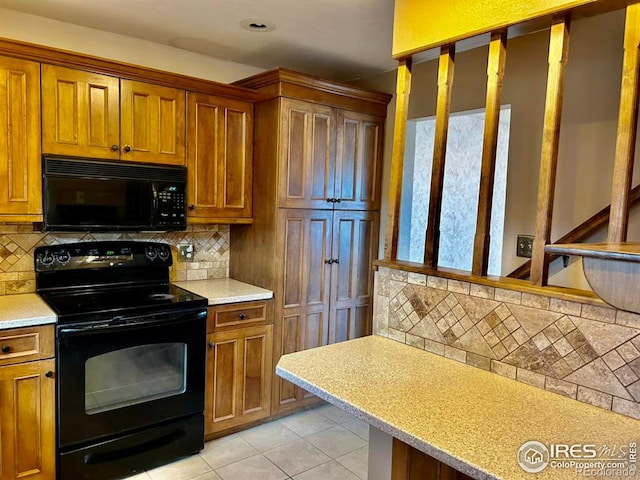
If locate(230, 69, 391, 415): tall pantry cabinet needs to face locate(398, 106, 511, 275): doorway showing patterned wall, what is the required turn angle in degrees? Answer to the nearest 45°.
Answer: approximately 90° to its left

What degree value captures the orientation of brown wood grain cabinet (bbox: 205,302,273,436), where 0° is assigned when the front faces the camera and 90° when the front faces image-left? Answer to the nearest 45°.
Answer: approximately 315°

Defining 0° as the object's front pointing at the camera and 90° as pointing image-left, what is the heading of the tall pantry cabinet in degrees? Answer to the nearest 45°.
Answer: approximately 315°

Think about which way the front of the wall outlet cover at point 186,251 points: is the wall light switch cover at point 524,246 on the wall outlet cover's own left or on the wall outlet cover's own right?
on the wall outlet cover's own left

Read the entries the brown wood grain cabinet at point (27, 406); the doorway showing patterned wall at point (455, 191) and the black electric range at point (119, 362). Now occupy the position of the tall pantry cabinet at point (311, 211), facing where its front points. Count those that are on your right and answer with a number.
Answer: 2

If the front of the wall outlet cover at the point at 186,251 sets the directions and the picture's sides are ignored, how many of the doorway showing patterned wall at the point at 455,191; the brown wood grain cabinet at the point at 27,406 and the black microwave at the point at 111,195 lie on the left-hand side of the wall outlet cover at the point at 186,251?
1

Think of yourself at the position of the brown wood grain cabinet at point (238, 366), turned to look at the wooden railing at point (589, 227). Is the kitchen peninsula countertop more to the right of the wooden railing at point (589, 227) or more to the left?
right

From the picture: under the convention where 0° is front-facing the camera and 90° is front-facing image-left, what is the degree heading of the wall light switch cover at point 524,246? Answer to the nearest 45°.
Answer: approximately 0°

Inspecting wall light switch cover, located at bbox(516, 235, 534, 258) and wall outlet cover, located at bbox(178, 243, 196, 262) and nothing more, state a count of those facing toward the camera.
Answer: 2
